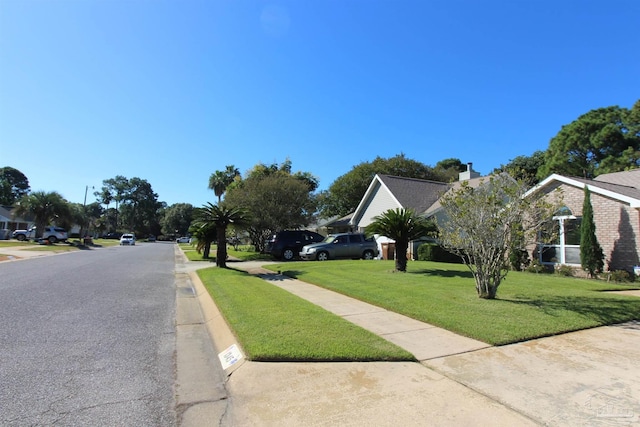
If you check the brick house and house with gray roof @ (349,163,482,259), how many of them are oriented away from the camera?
0

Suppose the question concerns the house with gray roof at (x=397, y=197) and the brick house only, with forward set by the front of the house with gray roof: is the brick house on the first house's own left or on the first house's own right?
on the first house's own left

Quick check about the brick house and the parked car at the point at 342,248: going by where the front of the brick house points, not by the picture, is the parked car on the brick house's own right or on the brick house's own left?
on the brick house's own right

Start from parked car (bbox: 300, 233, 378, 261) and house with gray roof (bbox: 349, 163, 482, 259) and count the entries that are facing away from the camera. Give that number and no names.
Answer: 0

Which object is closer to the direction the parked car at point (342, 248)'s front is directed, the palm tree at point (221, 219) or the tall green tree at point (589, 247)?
the palm tree

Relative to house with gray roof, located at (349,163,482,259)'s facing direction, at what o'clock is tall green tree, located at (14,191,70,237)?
The tall green tree is roughly at 2 o'clock from the house with gray roof.

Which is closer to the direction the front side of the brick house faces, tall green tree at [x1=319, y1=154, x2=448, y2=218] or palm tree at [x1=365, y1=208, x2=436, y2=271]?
the palm tree

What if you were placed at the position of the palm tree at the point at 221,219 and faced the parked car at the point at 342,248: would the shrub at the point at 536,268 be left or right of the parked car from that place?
right

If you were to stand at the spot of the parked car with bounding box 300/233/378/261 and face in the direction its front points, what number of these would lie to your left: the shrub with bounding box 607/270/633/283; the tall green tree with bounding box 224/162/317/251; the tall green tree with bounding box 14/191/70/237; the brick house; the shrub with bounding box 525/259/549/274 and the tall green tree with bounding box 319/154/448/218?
3

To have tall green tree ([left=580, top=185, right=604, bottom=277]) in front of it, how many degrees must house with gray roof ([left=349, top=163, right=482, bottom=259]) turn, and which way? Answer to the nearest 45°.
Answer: approximately 90° to its left

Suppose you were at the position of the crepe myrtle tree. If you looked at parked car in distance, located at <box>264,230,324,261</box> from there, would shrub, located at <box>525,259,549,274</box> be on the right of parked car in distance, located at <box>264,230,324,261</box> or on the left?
right

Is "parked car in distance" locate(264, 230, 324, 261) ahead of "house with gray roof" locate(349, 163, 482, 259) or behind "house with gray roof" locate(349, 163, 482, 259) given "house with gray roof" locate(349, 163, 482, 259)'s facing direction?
ahead

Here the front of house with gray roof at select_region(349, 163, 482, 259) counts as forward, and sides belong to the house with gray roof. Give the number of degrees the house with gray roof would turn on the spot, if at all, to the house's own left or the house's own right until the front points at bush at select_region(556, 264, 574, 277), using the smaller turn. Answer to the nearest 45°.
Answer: approximately 90° to the house's own left
